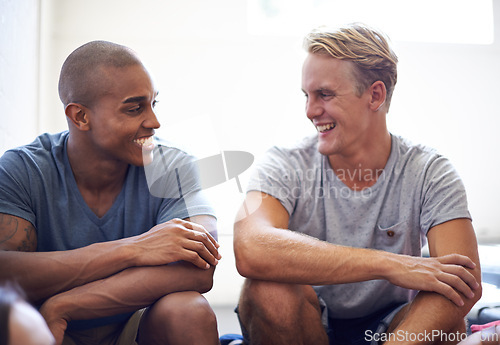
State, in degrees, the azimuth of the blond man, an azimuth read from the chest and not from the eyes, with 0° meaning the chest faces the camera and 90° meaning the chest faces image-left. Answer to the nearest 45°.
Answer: approximately 0°

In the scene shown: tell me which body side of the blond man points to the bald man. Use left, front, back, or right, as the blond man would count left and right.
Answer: right
